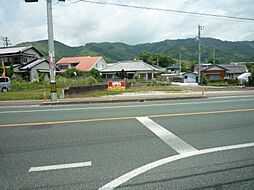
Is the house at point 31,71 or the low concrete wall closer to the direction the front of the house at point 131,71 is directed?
the low concrete wall

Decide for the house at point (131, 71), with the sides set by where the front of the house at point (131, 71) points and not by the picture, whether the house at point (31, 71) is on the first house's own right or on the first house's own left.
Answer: on the first house's own right

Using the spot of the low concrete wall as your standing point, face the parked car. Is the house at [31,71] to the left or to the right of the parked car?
right

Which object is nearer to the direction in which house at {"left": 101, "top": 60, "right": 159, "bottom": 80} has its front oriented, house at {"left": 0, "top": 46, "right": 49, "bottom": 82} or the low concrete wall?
the low concrete wall

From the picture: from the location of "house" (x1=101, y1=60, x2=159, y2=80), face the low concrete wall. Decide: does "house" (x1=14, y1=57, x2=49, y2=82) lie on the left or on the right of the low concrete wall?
right

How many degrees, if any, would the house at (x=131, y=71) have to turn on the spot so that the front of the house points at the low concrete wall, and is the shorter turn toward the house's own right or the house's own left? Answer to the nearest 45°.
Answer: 0° — it already faces it

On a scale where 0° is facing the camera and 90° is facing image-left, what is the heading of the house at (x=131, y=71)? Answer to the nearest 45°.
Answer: approximately 0°

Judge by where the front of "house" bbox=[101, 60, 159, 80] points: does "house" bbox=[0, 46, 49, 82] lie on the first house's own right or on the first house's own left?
on the first house's own right
